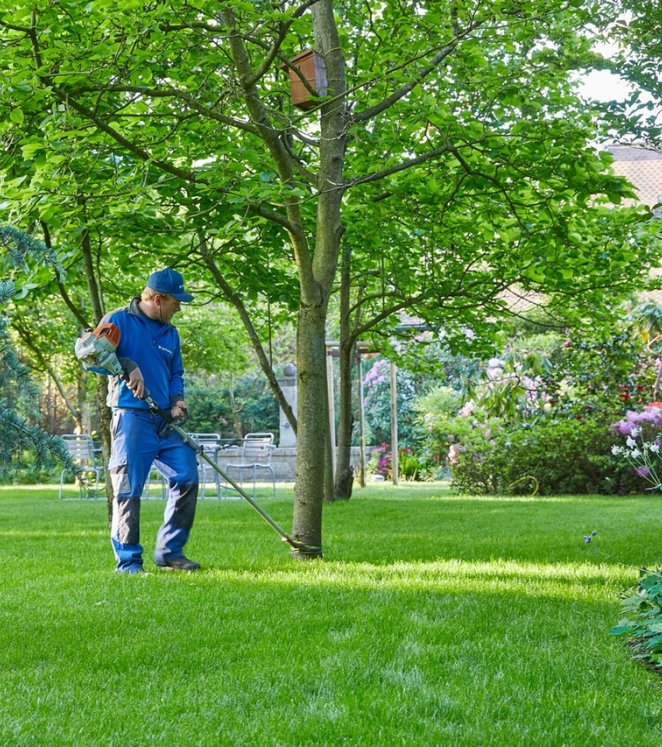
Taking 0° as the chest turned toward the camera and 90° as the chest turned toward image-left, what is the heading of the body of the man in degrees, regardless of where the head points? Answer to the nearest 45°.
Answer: approximately 315°

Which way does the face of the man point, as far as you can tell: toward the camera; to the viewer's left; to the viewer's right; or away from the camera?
to the viewer's right

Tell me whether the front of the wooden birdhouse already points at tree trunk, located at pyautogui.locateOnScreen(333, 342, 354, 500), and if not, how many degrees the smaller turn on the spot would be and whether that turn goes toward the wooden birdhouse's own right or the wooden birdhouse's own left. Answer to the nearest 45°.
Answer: approximately 135° to the wooden birdhouse's own right

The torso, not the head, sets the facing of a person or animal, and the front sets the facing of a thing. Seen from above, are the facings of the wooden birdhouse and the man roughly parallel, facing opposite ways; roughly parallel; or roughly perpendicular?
roughly perpendicular

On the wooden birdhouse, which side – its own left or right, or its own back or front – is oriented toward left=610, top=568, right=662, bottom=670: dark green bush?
left

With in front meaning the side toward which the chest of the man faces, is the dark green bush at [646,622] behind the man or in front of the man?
in front

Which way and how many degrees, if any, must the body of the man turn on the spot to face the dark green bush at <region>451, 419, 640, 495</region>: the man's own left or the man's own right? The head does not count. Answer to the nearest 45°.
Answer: approximately 90° to the man's own left
